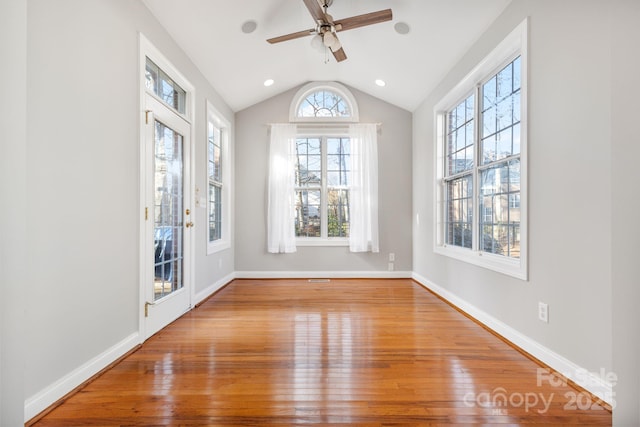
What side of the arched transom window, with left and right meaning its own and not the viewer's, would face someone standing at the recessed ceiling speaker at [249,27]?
front

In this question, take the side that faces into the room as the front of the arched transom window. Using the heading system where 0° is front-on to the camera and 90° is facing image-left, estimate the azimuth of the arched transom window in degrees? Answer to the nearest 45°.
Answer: approximately 0°

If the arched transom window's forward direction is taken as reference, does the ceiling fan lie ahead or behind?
ahead

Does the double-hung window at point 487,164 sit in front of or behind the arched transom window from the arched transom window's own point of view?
in front

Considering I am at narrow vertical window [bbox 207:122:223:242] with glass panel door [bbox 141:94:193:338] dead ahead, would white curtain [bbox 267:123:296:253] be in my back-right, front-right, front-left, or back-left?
back-left

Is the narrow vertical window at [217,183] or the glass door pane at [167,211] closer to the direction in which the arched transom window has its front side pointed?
the glass door pane
